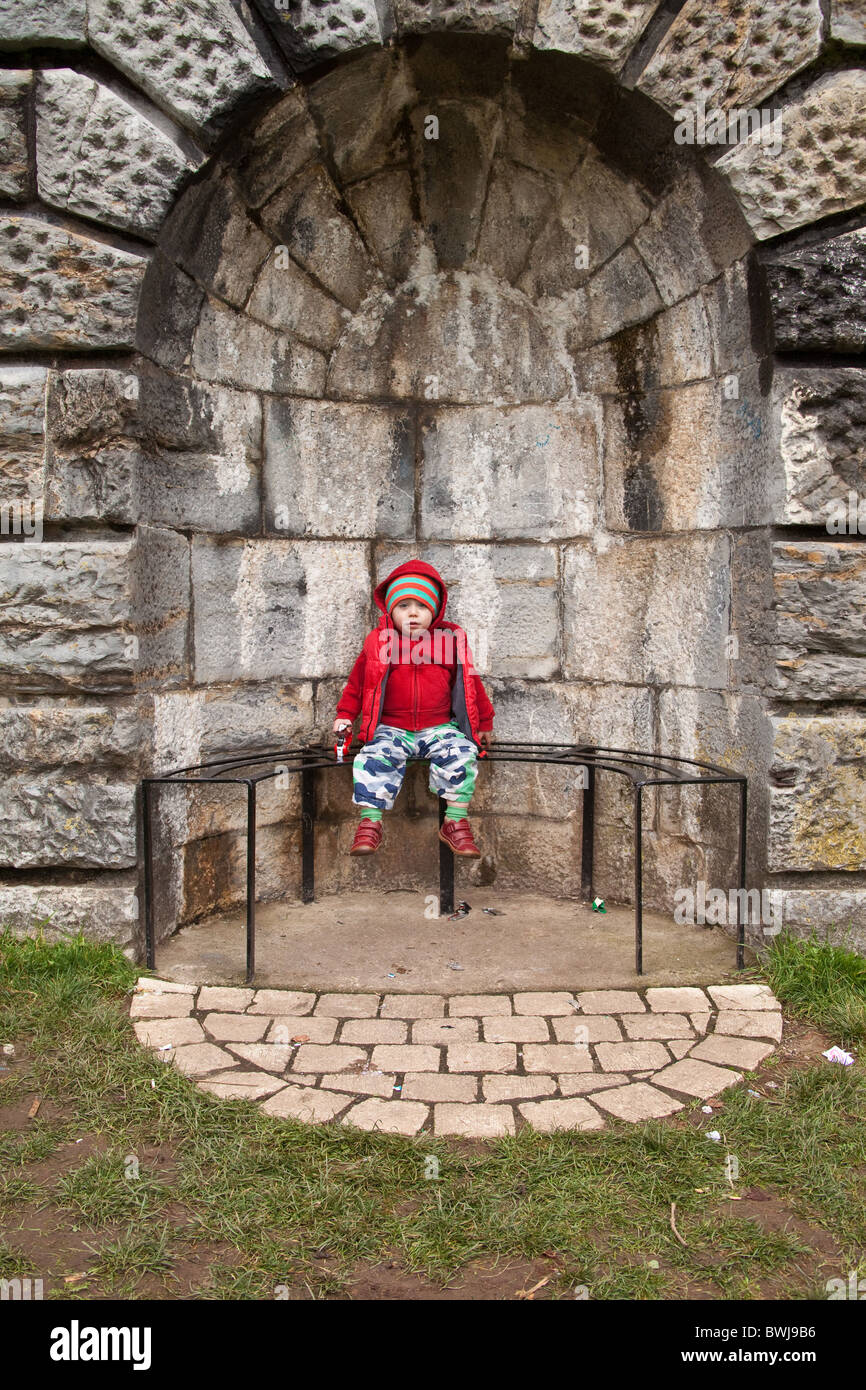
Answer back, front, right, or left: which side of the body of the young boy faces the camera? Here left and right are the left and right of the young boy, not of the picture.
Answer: front

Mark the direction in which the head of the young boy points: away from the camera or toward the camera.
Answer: toward the camera
